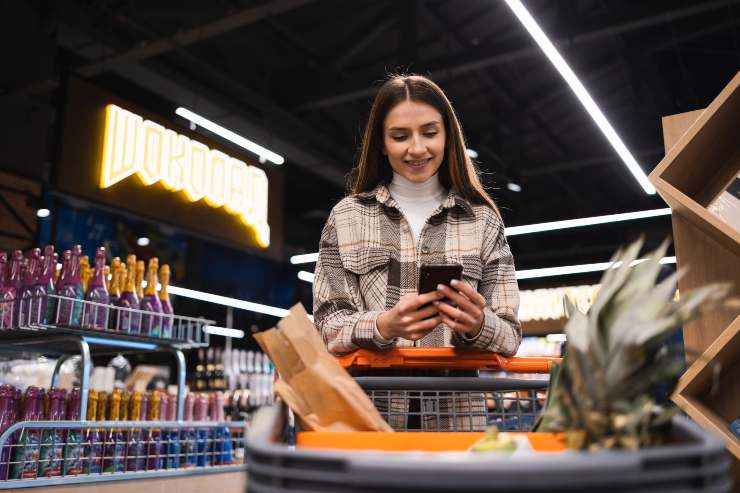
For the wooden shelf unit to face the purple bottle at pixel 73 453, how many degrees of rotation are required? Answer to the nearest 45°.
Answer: approximately 45° to its right

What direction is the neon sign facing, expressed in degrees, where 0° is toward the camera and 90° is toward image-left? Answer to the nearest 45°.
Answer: approximately 315°

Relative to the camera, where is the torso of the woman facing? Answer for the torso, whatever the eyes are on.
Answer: toward the camera

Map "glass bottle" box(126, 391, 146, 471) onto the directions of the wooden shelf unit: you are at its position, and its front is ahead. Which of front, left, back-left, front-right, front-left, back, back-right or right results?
front-right

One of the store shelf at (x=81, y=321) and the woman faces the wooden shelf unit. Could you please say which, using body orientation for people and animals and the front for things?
the store shelf

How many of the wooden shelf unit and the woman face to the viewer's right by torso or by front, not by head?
0

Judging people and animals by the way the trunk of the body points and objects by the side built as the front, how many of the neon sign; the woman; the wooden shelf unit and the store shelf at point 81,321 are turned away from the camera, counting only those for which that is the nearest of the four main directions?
0

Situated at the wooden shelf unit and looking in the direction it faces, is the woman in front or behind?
in front

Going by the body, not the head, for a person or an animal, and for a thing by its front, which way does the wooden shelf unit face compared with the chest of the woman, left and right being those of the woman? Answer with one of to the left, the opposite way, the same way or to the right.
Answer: to the right

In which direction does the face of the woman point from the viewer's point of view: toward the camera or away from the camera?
toward the camera

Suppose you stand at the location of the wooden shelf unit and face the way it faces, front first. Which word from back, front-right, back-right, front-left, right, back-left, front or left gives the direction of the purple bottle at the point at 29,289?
front-right

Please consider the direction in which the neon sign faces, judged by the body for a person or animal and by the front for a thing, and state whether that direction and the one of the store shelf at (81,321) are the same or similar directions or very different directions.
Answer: same or similar directions

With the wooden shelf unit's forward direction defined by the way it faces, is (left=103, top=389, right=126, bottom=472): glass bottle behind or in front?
in front

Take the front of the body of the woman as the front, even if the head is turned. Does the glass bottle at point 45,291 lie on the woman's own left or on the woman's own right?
on the woman's own right
